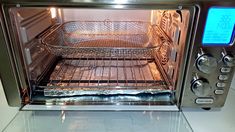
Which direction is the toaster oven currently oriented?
toward the camera
